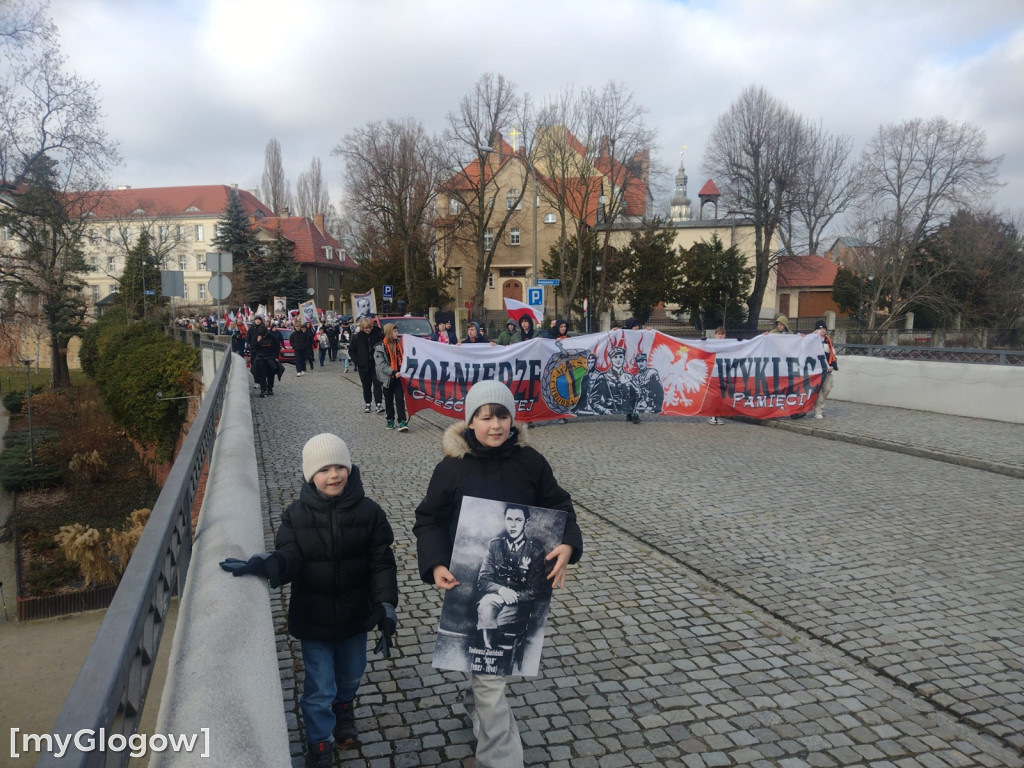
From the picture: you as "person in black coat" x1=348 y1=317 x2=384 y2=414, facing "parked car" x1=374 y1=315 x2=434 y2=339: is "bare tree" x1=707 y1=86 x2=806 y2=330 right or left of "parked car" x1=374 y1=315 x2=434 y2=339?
right

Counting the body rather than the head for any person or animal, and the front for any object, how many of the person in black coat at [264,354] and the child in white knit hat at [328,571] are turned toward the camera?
2

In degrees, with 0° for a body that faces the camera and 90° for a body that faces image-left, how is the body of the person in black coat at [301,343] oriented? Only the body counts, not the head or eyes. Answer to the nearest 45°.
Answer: approximately 0°

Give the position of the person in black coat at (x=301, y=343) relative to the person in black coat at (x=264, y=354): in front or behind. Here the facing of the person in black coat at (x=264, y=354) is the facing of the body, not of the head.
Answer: behind

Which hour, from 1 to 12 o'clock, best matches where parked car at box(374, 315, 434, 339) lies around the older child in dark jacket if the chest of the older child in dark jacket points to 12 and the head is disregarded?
The parked car is roughly at 6 o'clock from the older child in dark jacket.

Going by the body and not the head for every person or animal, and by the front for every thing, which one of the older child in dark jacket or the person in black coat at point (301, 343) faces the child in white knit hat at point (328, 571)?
the person in black coat

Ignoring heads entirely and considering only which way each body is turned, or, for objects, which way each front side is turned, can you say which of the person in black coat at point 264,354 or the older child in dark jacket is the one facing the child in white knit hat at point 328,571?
the person in black coat

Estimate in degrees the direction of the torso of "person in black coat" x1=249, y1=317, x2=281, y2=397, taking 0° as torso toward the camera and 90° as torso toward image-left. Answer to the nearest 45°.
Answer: approximately 0°
